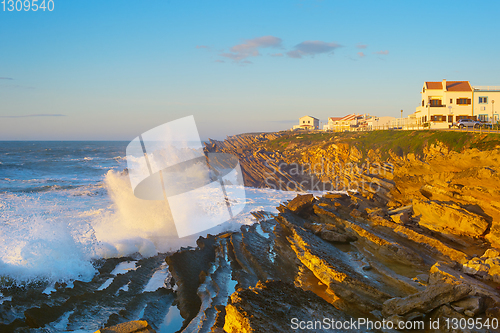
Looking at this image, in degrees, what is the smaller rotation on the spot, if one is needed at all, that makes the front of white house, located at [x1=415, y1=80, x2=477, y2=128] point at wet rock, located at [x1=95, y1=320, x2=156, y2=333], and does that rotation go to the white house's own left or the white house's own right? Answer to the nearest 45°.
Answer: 0° — it already faces it

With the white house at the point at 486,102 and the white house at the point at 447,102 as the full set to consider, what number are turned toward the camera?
2

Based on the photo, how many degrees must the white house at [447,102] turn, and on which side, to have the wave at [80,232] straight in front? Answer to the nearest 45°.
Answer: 0° — it already faces it

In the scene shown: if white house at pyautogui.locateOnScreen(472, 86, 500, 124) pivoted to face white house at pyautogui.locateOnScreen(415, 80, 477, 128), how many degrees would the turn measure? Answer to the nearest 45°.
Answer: approximately 90° to its right

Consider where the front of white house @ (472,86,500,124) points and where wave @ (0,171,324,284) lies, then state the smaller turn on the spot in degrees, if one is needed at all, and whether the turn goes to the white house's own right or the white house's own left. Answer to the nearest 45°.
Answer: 0° — it already faces it

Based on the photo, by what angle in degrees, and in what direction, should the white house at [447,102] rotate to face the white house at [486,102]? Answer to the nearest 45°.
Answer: approximately 90° to its left

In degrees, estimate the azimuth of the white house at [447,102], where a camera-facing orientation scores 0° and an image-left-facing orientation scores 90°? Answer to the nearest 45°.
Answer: approximately 0°
